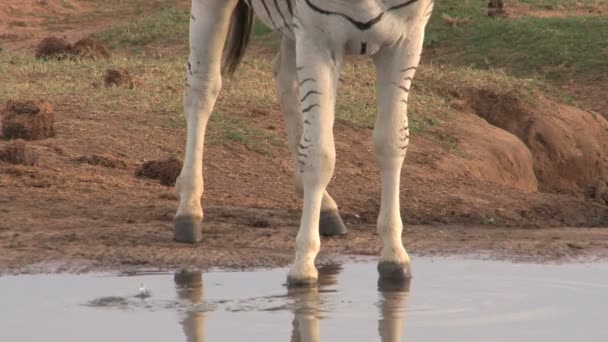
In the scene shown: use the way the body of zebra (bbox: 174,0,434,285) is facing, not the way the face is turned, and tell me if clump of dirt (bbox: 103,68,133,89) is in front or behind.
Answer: behind

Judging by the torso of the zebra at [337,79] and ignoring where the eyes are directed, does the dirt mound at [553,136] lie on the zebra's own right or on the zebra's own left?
on the zebra's own left

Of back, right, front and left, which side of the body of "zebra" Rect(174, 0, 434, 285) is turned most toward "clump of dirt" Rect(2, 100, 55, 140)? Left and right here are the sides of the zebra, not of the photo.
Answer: back

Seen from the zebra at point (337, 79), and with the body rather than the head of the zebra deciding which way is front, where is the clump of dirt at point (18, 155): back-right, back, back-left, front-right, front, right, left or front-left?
back

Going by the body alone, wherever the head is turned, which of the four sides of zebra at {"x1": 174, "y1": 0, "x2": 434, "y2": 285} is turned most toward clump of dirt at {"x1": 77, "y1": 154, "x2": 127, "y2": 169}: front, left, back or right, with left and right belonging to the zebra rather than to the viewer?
back

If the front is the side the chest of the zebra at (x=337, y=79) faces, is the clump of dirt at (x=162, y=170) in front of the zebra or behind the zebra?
behind

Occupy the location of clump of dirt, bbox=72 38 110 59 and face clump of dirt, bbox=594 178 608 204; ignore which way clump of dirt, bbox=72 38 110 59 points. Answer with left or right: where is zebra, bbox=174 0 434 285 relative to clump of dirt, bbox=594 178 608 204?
right

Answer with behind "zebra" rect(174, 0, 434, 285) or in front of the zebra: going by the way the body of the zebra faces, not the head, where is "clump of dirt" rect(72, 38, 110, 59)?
behind

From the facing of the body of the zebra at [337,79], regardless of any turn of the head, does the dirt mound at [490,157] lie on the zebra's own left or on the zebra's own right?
on the zebra's own left
